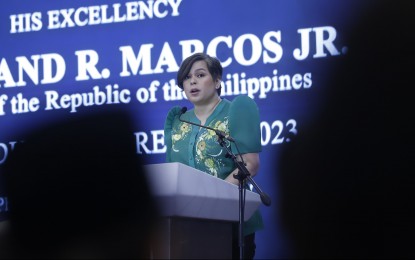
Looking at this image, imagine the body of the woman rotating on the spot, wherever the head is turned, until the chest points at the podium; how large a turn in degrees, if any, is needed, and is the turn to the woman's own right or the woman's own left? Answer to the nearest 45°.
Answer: approximately 45° to the woman's own left

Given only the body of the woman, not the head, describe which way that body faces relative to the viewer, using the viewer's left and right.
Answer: facing the viewer and to the left of the viewer

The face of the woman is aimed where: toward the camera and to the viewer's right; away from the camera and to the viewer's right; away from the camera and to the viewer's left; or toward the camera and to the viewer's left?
toward the camera and to the viewer's left
